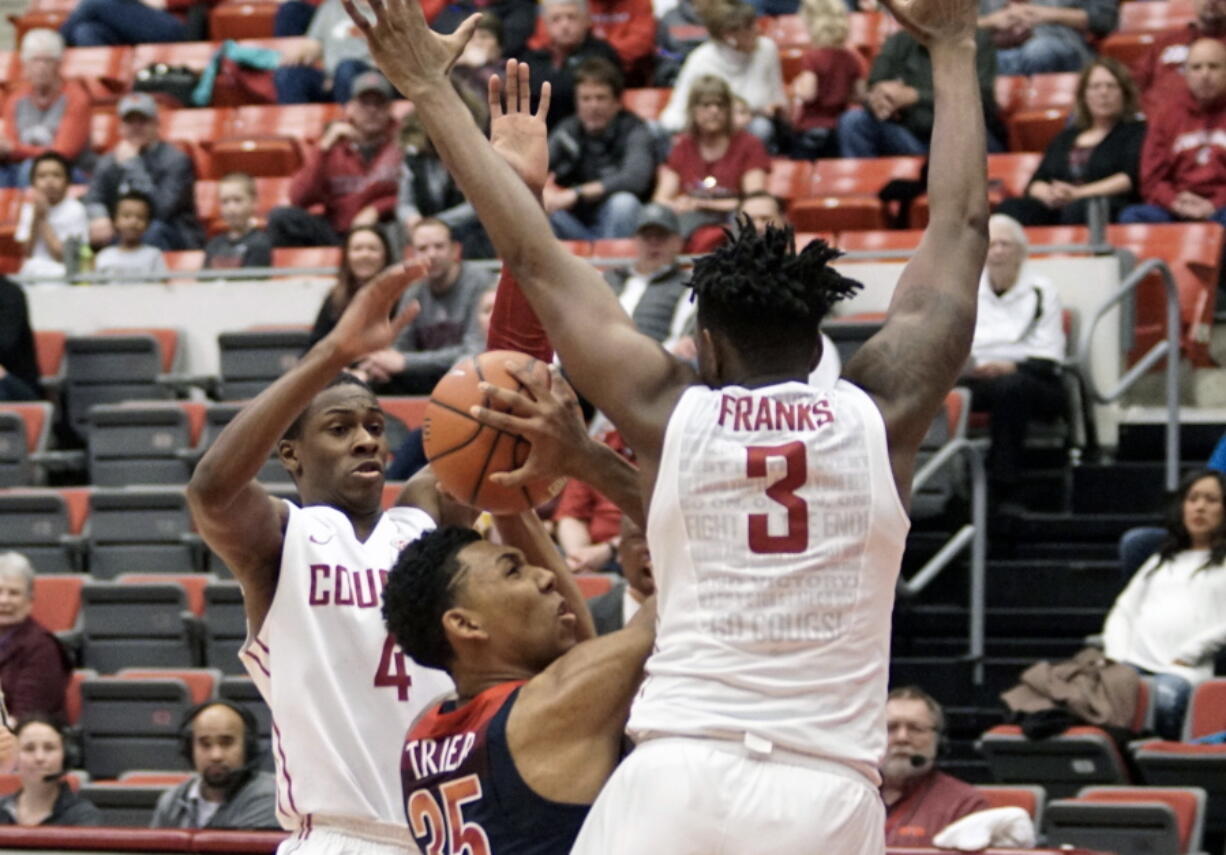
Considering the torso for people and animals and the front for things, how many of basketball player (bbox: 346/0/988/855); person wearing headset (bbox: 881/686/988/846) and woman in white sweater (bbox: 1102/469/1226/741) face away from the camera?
1

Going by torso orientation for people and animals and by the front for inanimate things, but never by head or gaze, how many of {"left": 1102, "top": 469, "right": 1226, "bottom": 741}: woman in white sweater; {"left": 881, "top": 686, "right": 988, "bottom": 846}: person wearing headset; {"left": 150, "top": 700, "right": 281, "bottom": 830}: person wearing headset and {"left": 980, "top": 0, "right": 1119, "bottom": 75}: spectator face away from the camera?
0

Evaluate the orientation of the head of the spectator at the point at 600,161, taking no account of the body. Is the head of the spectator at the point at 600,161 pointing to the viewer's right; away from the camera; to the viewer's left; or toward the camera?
toward the camera

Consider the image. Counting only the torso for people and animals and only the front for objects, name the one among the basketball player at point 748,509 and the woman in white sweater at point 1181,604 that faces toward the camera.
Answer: the woman in white sweater

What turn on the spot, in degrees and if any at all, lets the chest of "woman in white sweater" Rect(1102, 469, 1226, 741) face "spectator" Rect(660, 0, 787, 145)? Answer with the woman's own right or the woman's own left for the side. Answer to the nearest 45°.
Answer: approximately 135° to the woman's own right

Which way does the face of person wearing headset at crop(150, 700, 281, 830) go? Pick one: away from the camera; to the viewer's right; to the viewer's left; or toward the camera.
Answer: toward the camera

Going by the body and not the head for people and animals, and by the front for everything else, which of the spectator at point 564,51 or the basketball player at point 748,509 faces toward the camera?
the spectator

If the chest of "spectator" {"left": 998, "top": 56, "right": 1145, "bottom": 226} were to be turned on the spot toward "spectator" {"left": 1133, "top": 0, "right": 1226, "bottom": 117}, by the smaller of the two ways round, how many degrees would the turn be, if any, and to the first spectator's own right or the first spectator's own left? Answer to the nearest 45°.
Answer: approximately 180°

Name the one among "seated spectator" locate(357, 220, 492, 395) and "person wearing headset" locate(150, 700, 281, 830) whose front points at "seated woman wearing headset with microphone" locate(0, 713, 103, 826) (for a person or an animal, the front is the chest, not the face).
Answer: "seated spectator" locate(357, 220, 492, 395)

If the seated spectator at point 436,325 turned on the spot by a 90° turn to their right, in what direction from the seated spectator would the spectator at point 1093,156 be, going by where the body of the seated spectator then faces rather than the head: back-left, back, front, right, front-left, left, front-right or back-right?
back-right

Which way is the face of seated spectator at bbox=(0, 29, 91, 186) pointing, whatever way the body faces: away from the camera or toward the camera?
toward the camera

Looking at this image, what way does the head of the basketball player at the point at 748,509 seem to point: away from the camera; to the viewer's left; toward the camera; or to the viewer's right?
away from the camera

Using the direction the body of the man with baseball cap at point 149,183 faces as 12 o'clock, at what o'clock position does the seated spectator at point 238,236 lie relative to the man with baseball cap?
The seated spectator is roughly at 11 o'clock from the man with baseball cap.

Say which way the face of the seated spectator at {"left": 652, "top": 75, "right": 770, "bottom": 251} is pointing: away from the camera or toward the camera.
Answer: toward the camera

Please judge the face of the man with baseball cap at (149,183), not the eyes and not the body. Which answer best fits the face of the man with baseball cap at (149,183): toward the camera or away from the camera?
toward the camera

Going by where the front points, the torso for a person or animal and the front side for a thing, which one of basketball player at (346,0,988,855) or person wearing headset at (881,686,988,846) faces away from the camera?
the basketball player

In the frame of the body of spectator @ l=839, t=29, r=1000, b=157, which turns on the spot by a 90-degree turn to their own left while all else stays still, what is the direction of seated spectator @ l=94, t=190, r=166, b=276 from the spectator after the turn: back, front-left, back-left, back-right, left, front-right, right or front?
back-right

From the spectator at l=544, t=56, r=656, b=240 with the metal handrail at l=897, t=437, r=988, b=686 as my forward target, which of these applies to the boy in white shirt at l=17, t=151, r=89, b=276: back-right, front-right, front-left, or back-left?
back-right
